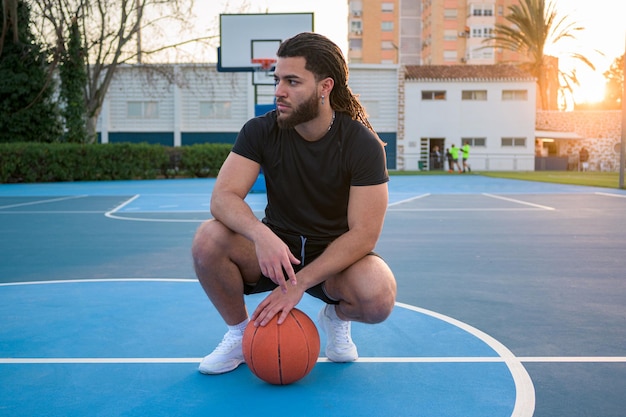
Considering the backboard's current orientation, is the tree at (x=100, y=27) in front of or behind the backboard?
behind

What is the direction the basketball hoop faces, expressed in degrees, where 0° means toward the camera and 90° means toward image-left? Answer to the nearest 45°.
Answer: approximately 0°

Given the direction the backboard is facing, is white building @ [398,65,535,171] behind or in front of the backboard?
behind

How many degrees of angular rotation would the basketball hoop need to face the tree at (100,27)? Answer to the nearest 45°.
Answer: approximately 135° to its right

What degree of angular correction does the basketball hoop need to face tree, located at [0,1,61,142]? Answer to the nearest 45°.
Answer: approximately 135° to its right

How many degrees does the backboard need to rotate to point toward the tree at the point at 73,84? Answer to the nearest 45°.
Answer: approximately 135° to its right

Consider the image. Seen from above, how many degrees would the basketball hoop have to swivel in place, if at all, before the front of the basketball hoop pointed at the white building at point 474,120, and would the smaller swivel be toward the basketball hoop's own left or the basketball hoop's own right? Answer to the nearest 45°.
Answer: approximately 135° to the basketball hoop's own left

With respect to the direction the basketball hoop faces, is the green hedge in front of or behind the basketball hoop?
behind

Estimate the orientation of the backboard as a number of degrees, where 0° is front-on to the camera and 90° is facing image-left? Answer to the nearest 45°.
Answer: approximately 0°
